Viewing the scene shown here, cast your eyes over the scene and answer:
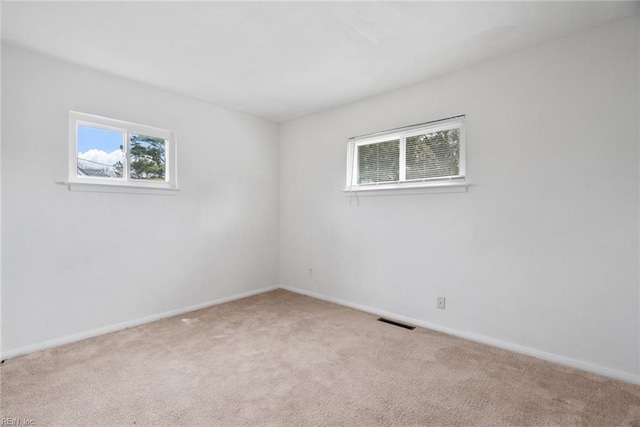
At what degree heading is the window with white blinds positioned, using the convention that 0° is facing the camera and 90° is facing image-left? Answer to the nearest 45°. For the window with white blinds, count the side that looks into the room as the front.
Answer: approximately 45°

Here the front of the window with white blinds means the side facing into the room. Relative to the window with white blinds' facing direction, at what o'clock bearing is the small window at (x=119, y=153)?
The small window is roughly at 1 o'clock from the window with white blinds.
